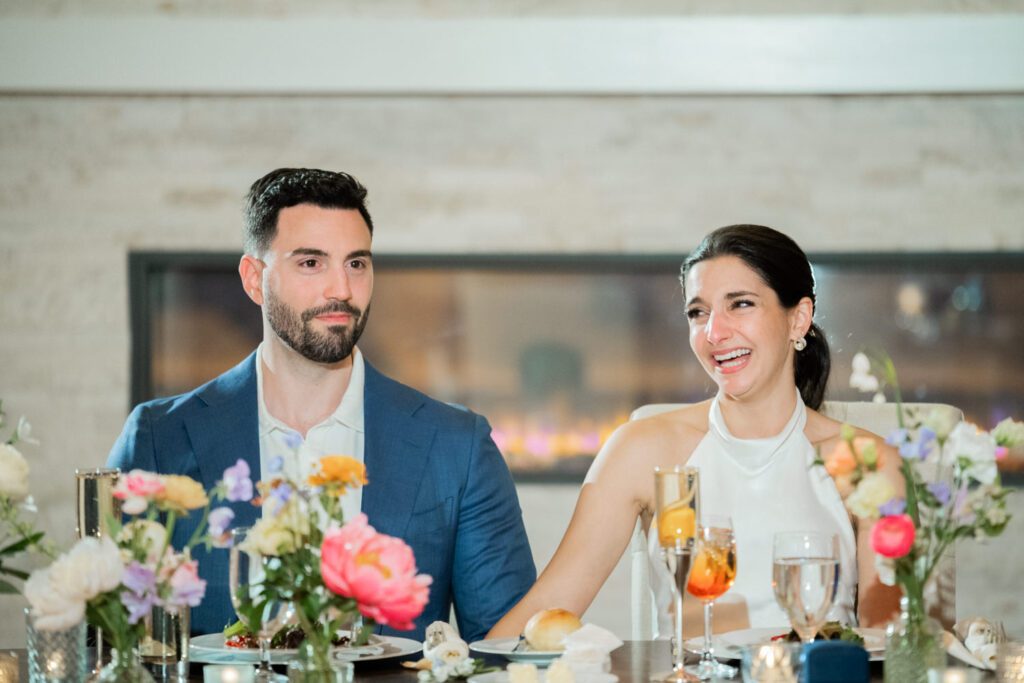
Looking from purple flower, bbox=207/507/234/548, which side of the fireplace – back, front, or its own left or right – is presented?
front

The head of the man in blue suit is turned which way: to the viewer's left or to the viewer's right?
to the viewer's right

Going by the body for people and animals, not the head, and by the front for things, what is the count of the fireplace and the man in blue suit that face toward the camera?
2

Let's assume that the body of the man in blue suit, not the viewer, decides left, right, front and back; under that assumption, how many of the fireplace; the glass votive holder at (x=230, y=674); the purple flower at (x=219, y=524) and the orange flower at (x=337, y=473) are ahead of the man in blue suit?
3

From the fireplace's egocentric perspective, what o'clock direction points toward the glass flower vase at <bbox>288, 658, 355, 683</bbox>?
The glass flower vase is roughly at 12 o'clock from the fireplace.

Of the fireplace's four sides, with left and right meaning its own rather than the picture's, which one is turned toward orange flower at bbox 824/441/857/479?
front

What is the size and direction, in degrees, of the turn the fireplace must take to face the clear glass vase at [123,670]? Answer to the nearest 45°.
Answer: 0° — it already faces it
